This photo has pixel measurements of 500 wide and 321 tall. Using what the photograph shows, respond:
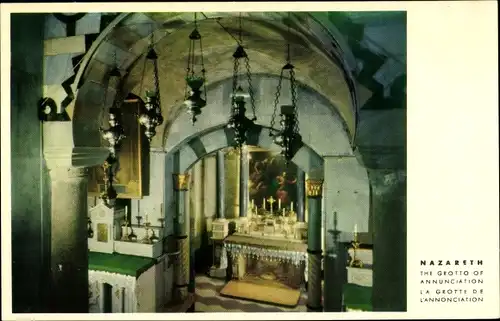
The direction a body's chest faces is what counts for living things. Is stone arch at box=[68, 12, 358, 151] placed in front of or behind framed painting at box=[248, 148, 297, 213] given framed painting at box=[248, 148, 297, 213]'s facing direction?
in front

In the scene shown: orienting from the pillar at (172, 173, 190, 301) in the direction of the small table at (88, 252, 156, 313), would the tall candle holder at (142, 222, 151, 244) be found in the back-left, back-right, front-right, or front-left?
front-right

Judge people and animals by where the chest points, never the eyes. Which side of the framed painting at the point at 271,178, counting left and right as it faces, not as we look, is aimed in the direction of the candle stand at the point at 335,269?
front

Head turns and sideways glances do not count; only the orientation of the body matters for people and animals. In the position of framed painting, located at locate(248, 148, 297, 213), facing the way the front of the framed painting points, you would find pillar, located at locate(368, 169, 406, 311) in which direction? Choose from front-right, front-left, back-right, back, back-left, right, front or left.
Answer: front

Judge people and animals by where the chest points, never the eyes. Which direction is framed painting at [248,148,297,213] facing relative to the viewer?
toward the camera

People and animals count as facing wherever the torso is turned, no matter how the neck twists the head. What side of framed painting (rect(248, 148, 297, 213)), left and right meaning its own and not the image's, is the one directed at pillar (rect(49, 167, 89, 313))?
front
